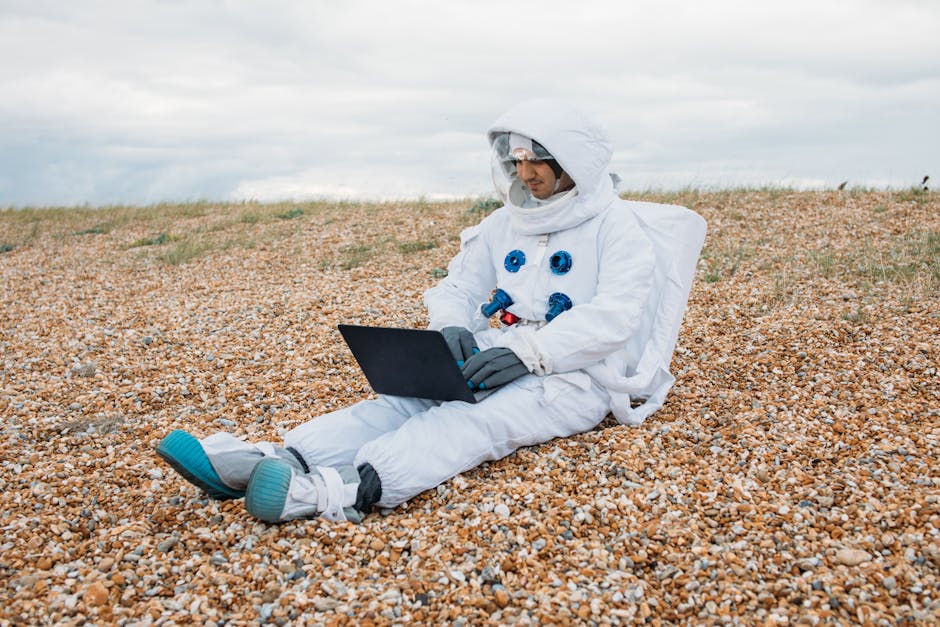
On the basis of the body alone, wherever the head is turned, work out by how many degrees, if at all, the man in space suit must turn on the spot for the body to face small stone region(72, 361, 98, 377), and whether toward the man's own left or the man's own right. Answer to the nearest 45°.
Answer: approximately 90° to the man's own right

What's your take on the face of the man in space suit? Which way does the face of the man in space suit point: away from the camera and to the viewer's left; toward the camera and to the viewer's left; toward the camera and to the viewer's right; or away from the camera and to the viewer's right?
toward the camera and to the viewer's left

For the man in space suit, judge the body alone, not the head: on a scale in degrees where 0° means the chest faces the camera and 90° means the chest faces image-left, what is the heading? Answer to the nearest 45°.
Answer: approximately 45°

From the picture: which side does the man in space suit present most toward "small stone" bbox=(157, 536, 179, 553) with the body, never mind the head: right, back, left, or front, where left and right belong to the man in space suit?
front

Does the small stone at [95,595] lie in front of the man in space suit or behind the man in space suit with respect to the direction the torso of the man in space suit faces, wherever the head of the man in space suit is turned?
in front
